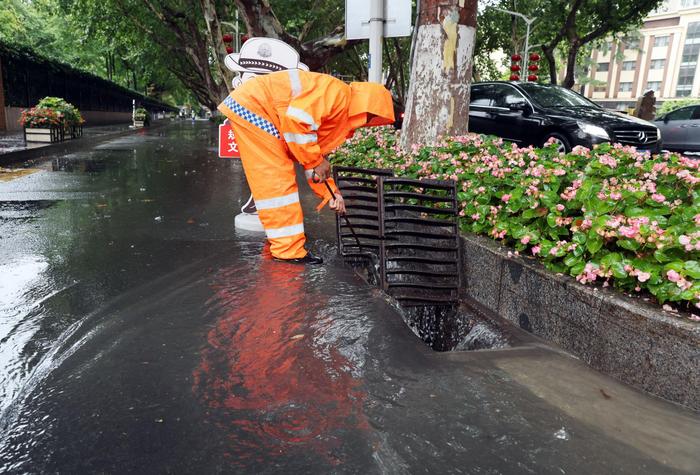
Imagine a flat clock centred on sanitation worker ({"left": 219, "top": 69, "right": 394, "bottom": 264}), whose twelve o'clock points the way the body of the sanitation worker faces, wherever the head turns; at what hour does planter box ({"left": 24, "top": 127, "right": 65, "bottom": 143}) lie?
The planter box is roughly at 8 o'clock from the sanitation worker.

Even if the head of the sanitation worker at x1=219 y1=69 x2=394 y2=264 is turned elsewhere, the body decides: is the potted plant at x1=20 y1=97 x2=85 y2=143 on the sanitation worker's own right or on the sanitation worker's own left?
on the sanitation worker's own left

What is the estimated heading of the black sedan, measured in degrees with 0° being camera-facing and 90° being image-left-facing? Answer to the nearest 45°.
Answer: approximately 315°

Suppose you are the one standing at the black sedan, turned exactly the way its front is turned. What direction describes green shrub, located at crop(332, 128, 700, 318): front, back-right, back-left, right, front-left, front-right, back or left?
front-right

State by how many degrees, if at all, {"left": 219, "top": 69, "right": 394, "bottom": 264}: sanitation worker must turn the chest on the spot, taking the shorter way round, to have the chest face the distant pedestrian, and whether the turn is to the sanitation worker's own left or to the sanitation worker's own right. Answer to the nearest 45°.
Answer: approximately 45° to the sanitation worker's own left

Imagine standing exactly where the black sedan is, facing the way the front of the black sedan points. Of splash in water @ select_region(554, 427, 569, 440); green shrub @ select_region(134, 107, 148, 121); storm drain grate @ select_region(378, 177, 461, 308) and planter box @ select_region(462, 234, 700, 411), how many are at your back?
1

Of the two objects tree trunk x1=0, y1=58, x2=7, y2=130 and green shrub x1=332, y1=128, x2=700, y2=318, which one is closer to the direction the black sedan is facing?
the green shrub

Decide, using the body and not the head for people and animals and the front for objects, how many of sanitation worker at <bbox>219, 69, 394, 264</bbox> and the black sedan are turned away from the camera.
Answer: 0

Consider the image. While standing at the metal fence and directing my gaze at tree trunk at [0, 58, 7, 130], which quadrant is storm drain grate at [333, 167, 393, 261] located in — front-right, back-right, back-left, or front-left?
front-left

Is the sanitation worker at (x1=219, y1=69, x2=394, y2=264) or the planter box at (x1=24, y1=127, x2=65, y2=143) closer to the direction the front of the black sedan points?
the sanitation worker

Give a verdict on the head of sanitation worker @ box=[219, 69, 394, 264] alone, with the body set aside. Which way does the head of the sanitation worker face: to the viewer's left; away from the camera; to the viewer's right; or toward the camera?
to the viewer's right

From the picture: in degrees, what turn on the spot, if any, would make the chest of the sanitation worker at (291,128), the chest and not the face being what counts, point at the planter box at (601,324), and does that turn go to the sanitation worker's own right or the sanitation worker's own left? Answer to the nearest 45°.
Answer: approximately 45° to the sanitation worker's own right

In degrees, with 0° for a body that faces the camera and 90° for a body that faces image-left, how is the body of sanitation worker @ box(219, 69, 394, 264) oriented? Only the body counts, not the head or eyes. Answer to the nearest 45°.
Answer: approximately 270°
